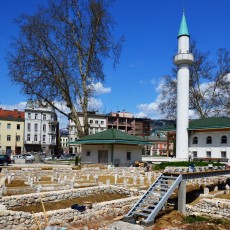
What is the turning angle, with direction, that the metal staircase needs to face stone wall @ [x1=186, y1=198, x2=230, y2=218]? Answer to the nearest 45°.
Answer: approximately 135° to its left

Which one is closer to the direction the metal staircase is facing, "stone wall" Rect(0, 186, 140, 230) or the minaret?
the stone wall

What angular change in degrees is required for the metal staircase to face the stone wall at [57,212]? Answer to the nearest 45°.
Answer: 0° — it already faces it

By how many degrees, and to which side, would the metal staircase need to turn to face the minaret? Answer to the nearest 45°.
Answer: approximately 135° to its right

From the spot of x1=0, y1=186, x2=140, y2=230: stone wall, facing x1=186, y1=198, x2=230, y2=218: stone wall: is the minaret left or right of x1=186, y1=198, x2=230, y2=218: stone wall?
left

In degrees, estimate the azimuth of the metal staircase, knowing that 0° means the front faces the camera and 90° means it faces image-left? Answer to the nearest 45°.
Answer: approximately 45°
